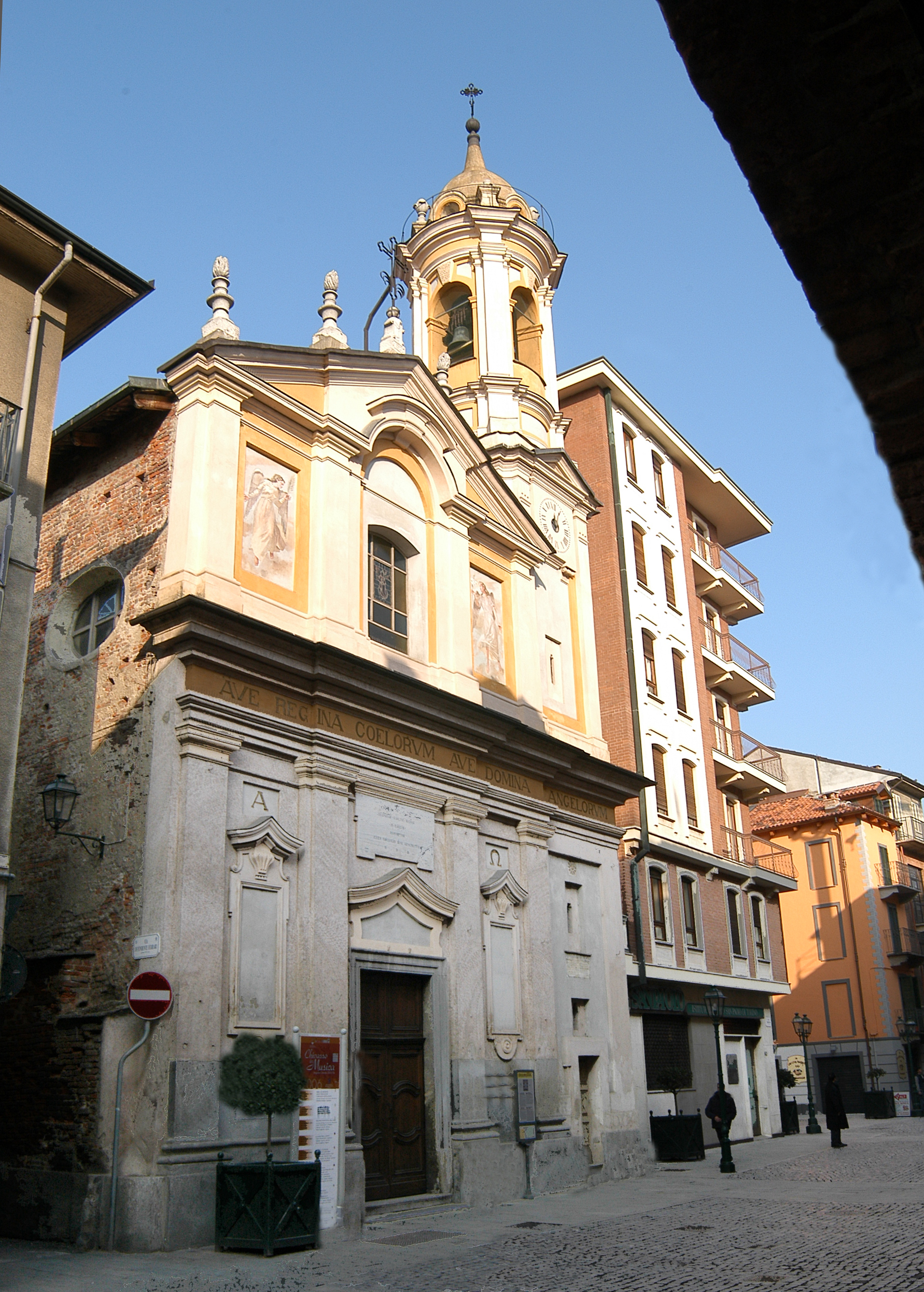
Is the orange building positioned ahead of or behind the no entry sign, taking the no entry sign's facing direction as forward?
behind

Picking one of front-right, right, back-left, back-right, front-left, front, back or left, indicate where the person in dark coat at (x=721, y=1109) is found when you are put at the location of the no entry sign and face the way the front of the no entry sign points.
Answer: back-left

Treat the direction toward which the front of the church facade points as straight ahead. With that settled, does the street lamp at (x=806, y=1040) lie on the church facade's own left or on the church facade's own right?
on the church facade's own left

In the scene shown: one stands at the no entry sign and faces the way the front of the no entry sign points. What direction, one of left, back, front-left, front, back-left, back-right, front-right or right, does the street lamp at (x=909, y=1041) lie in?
back-left

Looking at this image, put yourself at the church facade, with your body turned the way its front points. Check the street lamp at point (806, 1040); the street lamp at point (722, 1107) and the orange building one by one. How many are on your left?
3

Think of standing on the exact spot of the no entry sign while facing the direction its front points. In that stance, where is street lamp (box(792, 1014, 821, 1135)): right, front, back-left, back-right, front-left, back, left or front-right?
back-left
